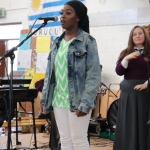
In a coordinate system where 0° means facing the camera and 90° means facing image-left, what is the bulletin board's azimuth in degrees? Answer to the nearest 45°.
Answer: approximately 0°

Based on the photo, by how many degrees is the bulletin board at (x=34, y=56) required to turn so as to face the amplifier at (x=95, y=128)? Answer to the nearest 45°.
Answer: approximately 45° to its left

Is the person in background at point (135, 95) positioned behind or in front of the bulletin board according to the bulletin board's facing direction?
in front
